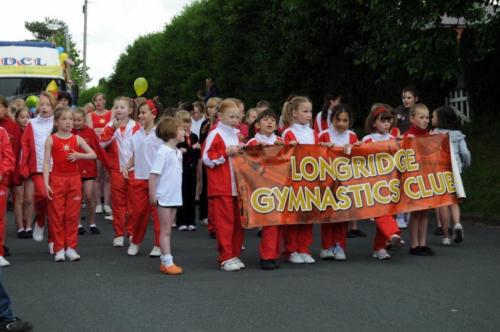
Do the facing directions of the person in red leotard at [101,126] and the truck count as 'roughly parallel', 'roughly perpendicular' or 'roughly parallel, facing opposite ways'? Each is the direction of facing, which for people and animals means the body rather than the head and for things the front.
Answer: roughly parallel

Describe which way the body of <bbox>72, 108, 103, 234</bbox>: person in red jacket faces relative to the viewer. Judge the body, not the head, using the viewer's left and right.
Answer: facing the viewer

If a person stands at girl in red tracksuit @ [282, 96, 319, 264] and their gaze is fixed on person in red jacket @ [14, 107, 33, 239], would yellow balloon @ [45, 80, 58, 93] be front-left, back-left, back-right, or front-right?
front-right

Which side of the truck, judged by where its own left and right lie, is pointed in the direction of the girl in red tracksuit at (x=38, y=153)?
front

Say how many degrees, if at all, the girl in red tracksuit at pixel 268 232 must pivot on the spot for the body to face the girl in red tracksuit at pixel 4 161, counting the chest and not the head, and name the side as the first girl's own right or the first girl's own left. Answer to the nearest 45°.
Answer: approximately 90° to the first girl's own right

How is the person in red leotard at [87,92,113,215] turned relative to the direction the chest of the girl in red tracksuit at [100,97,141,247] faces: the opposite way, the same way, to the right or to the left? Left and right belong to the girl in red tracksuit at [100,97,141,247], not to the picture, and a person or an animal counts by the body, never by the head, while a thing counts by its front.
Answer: the same way

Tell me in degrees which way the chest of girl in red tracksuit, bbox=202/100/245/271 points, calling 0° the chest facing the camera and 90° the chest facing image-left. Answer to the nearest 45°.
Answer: approximately 315°

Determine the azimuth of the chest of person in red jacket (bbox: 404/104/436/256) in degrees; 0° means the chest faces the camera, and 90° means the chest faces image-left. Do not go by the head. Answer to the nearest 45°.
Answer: approximately 315°

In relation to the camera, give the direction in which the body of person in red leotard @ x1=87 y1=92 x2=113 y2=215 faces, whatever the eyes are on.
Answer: toward the camera

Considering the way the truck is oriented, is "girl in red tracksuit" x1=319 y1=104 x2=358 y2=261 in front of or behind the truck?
in front

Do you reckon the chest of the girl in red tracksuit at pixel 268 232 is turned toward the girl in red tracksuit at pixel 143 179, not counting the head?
no

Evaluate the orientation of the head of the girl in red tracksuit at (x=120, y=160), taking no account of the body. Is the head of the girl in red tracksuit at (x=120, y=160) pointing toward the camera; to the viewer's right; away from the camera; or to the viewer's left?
toward the camera

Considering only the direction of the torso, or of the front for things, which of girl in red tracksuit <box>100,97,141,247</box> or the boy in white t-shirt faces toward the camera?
the girl in red tracksuit

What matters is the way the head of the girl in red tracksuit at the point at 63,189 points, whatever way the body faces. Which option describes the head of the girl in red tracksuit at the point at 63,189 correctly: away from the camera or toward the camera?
toward the camera

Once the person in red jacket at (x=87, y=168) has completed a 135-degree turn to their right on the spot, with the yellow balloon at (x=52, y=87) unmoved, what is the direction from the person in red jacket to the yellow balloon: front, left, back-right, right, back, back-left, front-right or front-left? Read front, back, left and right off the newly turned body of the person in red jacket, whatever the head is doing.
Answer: front-right

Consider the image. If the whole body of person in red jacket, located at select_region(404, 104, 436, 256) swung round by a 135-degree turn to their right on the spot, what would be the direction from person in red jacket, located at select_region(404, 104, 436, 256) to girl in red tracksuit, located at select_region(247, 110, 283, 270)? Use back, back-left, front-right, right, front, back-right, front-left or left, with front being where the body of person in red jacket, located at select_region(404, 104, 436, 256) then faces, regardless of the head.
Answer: front-left
